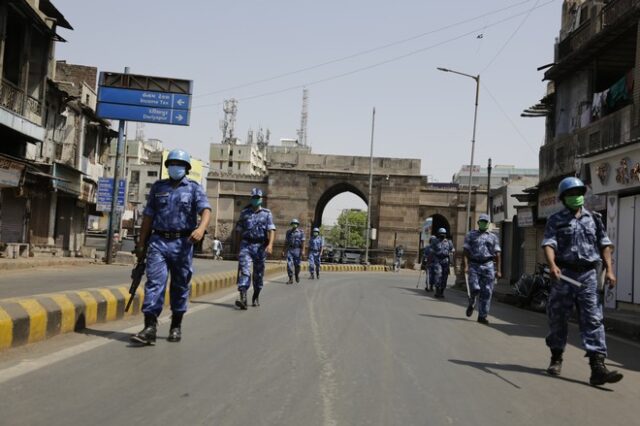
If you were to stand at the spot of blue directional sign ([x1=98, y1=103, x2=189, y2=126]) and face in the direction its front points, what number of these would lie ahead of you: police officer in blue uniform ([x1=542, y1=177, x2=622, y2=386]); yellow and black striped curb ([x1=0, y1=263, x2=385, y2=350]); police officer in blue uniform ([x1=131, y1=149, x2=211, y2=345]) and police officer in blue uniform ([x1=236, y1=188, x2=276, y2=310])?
4

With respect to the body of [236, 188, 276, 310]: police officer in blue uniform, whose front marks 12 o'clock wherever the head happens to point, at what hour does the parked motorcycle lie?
The parked motorcycle is roughly at 8 o'clock from the police officer in blue uniform.

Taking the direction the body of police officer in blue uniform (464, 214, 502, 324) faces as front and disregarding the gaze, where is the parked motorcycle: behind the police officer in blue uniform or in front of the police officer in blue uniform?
behind

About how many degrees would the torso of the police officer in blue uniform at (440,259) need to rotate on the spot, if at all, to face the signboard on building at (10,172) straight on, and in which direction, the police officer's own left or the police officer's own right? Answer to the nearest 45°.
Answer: approximately 90° to the police officer's own right

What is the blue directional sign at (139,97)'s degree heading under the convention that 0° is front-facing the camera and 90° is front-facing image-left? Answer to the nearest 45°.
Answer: approximately 0°

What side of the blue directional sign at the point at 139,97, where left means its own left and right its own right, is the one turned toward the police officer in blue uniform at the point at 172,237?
front

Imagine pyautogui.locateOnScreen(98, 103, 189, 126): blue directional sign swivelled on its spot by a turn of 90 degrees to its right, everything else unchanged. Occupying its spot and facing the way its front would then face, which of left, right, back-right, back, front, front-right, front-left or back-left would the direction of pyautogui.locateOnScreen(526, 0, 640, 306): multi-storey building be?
back-left

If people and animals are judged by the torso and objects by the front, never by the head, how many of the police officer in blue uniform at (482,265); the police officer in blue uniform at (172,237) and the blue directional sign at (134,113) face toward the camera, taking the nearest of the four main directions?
3
